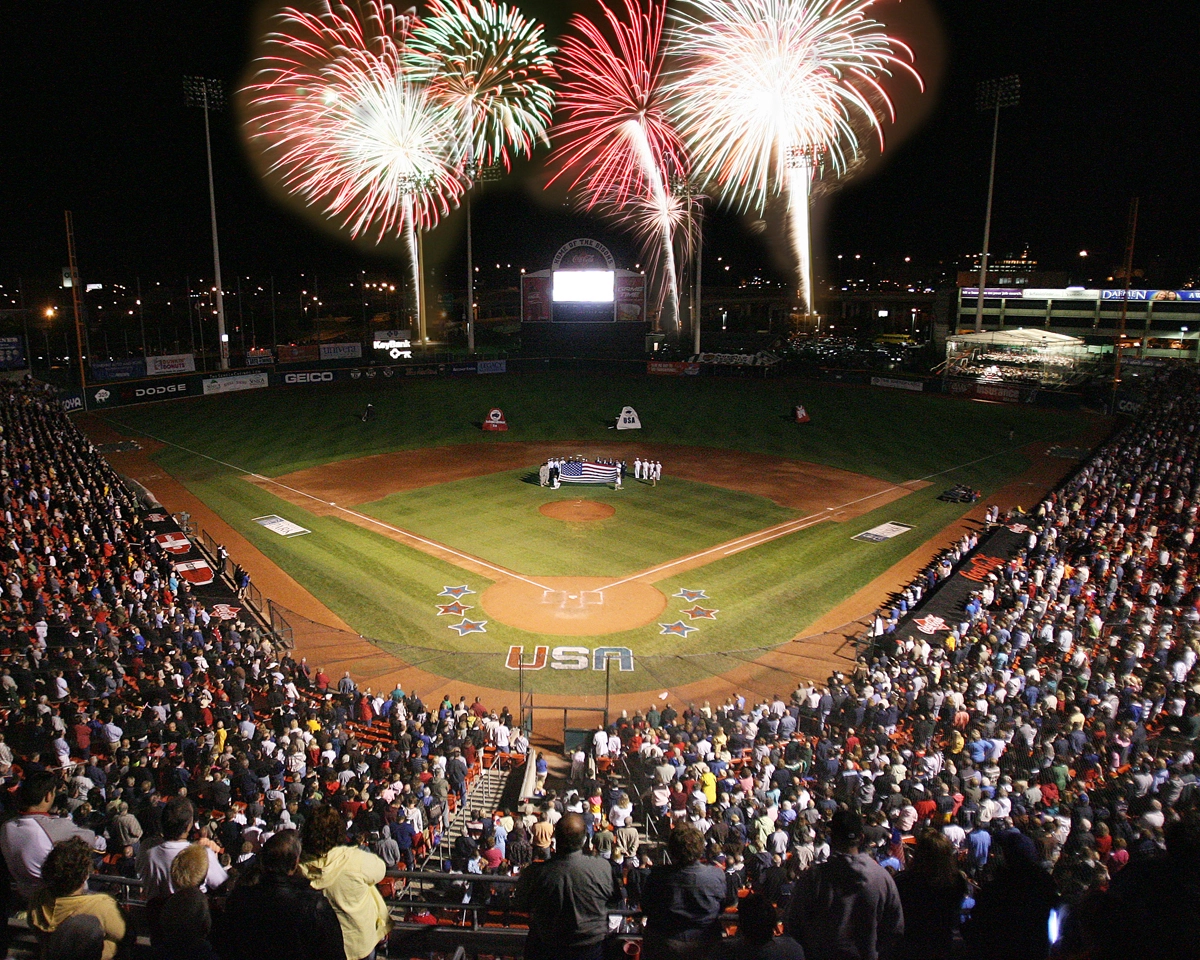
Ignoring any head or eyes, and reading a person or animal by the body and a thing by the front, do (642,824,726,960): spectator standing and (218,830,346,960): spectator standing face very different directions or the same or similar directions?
same or similar directions

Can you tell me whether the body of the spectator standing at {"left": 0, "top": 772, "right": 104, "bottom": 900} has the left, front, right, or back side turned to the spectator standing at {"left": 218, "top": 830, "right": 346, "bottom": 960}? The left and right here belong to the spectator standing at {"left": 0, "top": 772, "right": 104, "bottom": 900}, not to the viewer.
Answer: right

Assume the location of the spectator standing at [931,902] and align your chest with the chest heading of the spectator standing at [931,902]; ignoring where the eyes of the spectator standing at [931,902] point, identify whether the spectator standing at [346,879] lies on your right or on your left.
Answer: on your left

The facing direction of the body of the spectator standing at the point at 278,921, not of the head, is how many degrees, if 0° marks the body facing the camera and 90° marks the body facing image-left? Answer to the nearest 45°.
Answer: approximately 180°

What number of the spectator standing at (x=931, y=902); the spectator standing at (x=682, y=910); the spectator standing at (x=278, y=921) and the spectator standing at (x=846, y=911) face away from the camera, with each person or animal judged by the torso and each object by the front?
4

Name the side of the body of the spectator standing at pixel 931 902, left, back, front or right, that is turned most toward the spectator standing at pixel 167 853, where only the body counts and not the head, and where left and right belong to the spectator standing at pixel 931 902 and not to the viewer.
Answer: left

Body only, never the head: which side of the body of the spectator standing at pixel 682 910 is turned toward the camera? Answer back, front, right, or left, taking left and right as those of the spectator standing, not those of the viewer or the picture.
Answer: back

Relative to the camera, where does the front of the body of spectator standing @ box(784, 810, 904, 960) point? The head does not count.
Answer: away from the camera

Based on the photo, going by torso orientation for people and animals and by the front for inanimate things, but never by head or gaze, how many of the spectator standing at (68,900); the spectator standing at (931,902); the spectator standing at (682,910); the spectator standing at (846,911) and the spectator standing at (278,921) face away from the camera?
5

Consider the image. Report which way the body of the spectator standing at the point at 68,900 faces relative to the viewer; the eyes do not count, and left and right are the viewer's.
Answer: facing away from the viewer

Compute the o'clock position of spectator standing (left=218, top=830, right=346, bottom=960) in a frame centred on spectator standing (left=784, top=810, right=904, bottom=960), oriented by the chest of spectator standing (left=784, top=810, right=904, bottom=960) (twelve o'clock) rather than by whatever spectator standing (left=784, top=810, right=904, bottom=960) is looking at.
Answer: spectator standing (left=218, top=830, right=346, bottom=960) is roughly at 8 o'clock from spectator standing (left=784, top=810, right=904, bottom=960).

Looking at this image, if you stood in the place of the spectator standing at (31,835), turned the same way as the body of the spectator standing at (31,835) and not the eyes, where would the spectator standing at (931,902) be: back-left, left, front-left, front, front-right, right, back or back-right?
right

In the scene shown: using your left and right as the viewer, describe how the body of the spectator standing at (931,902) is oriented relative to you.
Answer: facing away from the viewer

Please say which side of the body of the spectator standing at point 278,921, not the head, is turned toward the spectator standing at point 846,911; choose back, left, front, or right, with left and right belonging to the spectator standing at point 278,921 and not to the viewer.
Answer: right

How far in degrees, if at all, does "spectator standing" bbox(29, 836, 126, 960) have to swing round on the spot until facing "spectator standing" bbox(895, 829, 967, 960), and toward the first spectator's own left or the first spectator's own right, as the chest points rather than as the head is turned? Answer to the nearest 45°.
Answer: approximately 135° to the first spectator's own right

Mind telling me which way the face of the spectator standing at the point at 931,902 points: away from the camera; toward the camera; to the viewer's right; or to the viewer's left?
away from the camera

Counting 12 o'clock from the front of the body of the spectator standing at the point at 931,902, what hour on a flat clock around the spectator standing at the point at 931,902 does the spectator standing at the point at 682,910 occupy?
the spectator standing at the point at 682,910 is roughly at 8 o'clock from the spectator standing at the point at 931,902.
